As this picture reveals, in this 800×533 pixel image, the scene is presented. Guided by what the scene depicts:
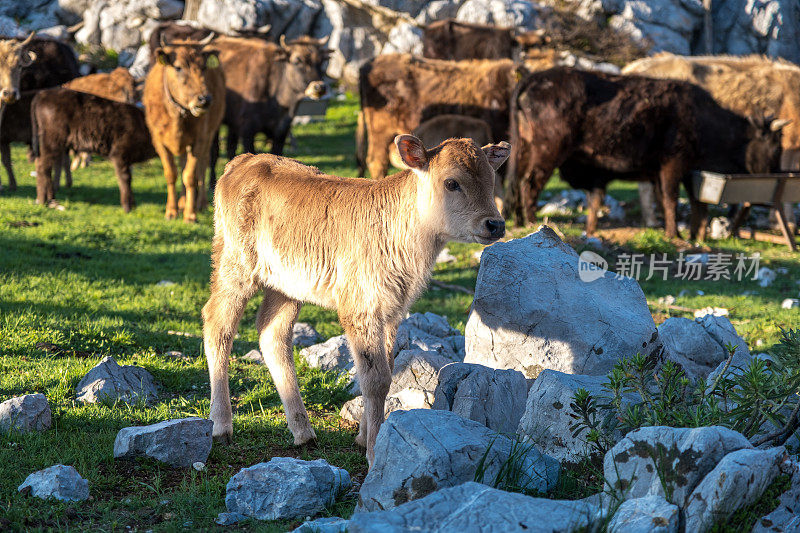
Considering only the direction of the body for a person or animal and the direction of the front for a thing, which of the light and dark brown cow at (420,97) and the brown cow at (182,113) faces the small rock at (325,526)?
the brown cow

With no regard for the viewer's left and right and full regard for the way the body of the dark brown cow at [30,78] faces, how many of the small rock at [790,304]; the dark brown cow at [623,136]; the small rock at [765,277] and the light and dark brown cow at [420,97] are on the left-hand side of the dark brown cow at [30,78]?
4

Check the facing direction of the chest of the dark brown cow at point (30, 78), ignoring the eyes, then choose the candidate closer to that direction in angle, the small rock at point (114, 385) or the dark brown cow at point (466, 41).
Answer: the small rock

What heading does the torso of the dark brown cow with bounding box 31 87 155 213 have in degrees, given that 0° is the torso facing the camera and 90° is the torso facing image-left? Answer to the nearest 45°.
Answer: approximately 270°

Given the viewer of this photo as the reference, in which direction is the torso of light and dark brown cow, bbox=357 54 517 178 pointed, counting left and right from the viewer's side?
facing to the right of the viewer

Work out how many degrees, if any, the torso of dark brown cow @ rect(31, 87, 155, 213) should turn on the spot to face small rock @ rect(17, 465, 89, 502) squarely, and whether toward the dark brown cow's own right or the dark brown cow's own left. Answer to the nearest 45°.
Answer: approximately 90° to the dark brown cow's own right

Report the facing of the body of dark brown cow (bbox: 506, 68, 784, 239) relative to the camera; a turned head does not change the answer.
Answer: to the viewer's right

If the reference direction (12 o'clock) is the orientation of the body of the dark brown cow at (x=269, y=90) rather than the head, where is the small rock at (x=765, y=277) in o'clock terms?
The small rock is roughly at 12 o'clock from the dark brown cow.

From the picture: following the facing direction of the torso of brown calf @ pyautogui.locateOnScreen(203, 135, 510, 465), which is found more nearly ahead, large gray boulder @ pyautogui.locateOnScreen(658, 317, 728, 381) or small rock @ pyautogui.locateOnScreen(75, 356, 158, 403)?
the large gray boulder

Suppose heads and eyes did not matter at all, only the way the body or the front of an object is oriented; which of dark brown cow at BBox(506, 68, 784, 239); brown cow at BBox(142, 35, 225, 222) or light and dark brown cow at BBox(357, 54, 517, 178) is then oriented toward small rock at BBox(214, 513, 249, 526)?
the brown cow

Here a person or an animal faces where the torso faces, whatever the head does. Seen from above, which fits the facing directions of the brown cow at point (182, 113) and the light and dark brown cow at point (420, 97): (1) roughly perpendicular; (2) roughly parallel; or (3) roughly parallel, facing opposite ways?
roughly perpendicular

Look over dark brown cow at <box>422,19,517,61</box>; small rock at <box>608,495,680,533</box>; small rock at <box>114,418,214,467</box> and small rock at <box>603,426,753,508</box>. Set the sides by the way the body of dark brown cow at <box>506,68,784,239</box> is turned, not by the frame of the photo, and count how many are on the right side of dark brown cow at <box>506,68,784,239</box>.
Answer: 3

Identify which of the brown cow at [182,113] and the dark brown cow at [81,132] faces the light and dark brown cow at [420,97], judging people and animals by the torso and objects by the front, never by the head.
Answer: the dark brown cow at [81,132]

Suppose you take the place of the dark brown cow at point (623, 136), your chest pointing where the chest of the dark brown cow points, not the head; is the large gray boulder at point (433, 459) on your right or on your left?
on your right

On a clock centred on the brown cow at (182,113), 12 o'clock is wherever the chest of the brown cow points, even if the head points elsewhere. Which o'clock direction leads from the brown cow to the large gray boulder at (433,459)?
The large gray boulder is roughly at 12 o'clock from the brown cow.

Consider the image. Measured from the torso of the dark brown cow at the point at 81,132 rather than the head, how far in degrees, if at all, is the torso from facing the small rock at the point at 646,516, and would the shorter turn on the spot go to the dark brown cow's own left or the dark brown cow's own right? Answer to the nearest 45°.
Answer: approximately 90° to the dark brown cow's own right
